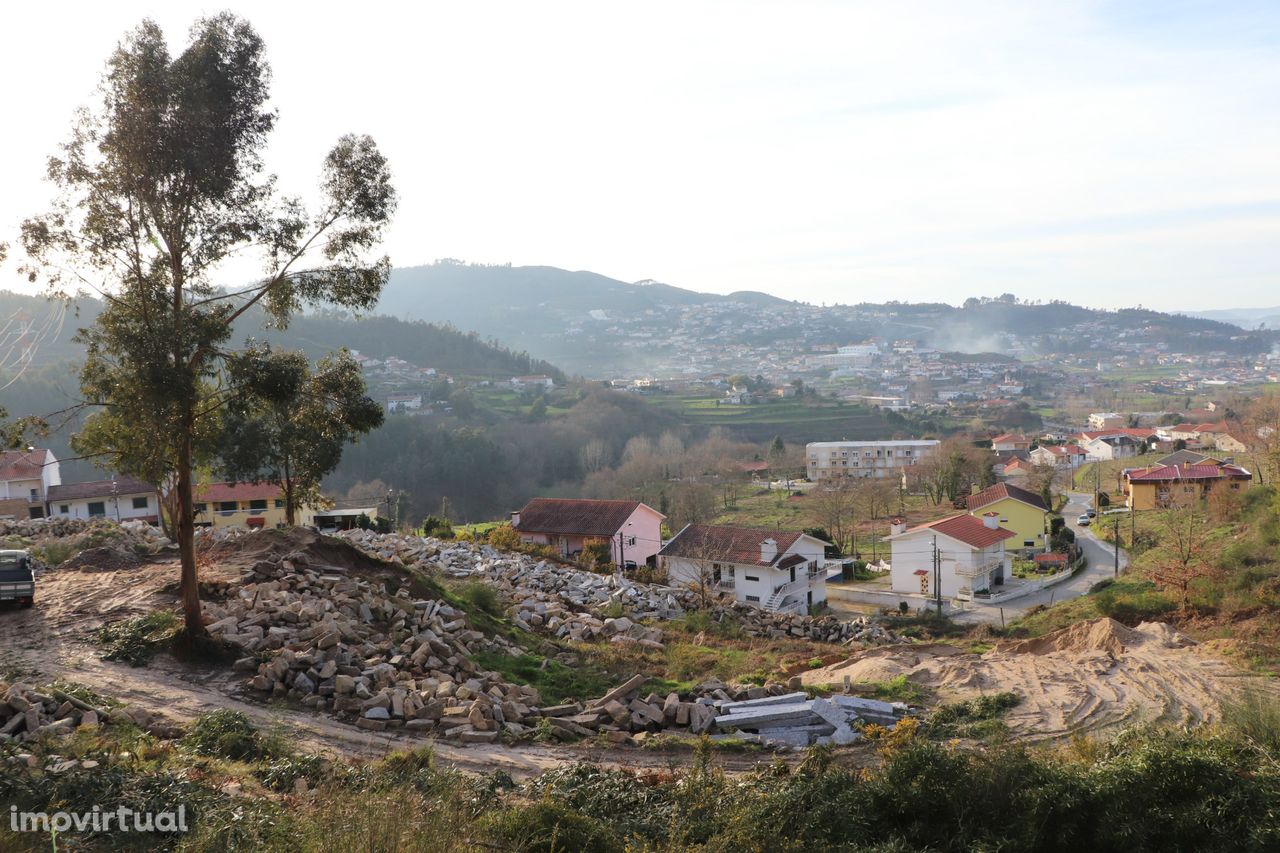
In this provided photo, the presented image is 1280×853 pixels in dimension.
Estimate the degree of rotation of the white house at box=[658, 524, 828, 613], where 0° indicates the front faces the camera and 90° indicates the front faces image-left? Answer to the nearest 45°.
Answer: approximately 315°

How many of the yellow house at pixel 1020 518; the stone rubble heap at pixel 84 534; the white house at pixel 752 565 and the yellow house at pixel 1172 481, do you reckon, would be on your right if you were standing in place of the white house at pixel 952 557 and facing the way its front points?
2

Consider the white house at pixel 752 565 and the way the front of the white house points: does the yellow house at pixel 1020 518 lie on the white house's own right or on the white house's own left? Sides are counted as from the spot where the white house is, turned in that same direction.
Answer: on the white house's own left

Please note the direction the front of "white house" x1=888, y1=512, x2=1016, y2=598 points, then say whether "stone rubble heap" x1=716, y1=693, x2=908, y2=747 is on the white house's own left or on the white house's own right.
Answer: on the white house's own right

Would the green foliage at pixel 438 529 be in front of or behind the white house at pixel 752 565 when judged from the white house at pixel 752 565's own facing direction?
behind

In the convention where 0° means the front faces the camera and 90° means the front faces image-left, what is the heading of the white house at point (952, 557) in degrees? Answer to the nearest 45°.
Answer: approximately 315°

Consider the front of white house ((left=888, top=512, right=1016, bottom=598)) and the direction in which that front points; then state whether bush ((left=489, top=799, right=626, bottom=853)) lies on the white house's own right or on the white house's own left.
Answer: on the white house's own right
